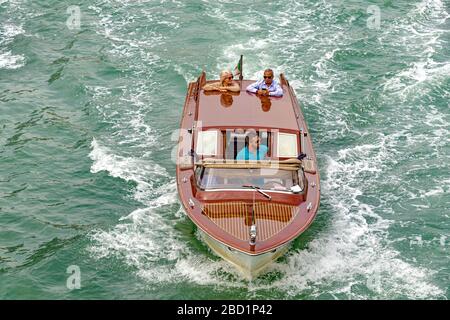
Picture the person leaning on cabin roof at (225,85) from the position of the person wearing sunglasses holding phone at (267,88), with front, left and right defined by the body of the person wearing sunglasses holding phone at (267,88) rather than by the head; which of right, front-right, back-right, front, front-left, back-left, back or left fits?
right

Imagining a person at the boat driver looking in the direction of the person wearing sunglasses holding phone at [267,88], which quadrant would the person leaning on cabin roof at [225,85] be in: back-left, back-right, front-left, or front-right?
front-left

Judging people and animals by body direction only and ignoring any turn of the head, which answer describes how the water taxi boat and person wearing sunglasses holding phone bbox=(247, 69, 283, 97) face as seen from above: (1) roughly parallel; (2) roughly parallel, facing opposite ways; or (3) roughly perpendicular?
roughly parallel

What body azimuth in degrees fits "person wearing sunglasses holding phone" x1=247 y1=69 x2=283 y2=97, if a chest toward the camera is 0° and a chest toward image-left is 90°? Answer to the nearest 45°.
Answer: approximately 0°

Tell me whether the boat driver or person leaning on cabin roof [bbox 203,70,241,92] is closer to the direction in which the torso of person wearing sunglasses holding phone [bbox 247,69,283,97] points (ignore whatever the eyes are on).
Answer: the boat driver

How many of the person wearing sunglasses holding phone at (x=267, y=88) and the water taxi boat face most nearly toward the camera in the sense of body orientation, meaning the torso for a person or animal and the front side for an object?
2

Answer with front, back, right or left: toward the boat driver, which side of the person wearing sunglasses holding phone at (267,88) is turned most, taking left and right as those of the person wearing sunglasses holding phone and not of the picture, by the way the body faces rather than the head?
front

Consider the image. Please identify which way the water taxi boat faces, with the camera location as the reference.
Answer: facing the viewer
